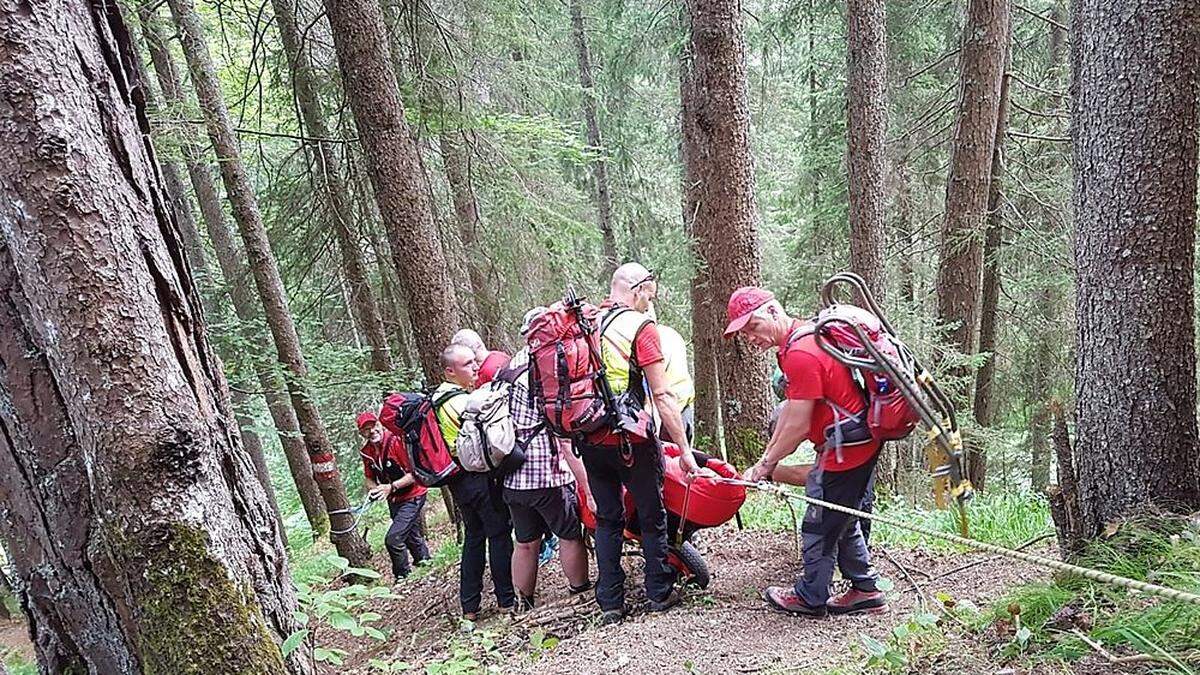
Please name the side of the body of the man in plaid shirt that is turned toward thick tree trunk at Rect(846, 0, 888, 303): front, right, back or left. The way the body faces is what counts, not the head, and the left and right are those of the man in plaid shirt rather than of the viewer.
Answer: front

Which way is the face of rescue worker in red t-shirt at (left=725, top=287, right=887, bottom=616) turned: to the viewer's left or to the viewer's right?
to the viewer's left

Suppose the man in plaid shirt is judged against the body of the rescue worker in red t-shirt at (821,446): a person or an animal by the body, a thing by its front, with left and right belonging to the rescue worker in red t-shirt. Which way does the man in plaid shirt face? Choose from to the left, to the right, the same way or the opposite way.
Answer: to the right

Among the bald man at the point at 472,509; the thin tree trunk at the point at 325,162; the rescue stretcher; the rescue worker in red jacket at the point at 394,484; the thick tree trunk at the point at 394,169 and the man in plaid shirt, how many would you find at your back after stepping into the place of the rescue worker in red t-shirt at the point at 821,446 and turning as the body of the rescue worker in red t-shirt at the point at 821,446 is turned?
0

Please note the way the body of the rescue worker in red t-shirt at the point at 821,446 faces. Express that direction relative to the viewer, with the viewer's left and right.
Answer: facing to the left of the viewer

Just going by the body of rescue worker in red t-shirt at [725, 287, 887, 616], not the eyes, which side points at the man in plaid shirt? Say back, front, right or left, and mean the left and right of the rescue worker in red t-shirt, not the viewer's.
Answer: front

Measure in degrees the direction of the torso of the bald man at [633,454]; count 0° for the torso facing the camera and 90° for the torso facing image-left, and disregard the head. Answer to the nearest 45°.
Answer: approximately 225°

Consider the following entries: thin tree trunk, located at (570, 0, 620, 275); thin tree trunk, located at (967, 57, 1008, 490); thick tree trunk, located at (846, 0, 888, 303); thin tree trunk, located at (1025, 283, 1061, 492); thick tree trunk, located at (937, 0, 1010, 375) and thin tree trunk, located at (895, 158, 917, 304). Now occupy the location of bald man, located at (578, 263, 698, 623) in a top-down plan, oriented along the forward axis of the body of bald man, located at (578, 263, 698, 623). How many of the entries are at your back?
0

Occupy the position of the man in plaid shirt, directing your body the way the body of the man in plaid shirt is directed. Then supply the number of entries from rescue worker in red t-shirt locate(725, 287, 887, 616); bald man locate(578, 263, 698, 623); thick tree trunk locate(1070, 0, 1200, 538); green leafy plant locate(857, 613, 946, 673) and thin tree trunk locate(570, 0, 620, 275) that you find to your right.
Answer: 4

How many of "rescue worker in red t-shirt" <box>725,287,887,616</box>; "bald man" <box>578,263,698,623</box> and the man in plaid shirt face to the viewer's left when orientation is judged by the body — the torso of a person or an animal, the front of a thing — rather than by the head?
1

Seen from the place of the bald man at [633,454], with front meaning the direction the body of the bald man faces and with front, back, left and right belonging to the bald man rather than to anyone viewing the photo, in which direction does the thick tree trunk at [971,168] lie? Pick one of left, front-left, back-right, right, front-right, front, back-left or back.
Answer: front

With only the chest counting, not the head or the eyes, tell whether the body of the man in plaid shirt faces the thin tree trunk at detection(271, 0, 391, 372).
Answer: no

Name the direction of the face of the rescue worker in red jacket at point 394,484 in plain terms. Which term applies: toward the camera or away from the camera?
toward the camera

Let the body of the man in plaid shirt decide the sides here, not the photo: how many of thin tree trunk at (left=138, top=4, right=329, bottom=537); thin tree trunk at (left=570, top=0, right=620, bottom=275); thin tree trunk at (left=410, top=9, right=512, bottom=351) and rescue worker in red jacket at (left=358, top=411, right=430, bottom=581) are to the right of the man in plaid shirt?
0

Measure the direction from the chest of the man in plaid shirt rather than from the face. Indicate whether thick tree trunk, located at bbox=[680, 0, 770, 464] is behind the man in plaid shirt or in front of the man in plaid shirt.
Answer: in front

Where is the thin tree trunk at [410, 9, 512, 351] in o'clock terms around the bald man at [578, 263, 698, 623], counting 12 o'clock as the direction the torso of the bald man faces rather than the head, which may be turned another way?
The thin tree trunk is roughly at 10 o'clock from the bald man.

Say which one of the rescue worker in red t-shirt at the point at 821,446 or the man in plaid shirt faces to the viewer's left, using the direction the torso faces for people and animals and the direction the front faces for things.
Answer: the rescue worker in red t-shirt

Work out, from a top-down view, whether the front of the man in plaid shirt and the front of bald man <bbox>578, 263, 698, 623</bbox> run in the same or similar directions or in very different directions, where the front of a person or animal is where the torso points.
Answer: same or similar directions

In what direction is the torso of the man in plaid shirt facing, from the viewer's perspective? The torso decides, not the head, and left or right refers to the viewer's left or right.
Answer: facing away from the viewer and to the right of the viewer

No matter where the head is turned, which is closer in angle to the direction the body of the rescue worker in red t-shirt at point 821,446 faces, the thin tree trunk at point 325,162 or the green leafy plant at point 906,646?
the thin tree trunk

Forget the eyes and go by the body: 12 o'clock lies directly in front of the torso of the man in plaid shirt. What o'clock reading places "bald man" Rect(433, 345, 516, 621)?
The bald man is roughly at 9 o'clock from the man in plaid shirt.
